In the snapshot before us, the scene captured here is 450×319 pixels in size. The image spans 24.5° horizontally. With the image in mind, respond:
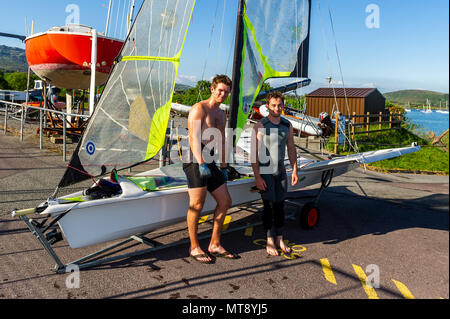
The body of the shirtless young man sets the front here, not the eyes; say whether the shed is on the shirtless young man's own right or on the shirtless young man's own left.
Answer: on the shirtless young man's own left

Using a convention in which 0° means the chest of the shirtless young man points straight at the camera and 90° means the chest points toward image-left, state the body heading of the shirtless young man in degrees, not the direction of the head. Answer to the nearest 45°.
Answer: approximately 315°

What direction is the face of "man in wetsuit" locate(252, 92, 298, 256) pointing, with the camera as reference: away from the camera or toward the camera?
toward the camera
